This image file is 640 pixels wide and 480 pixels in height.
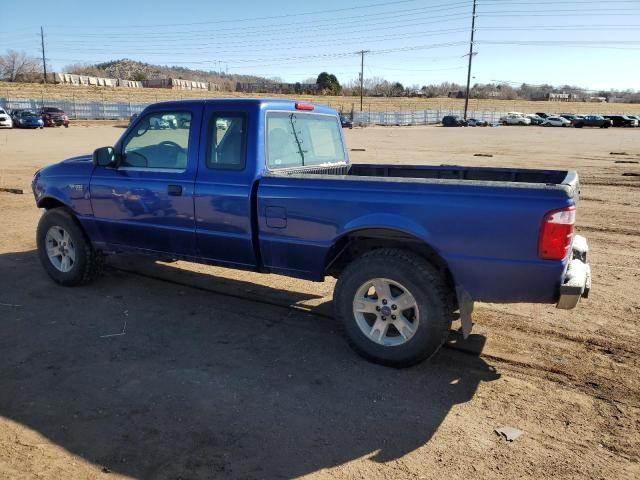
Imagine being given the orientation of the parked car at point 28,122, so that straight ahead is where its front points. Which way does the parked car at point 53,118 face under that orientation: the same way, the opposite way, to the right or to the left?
the same way

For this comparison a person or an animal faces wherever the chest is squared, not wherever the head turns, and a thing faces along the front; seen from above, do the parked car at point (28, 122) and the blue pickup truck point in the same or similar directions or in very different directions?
very different directions

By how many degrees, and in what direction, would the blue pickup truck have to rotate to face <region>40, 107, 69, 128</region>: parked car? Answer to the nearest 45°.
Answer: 0° — it already faces it

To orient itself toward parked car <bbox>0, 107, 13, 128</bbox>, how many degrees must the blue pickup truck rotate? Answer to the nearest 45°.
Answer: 0° — it already faces it

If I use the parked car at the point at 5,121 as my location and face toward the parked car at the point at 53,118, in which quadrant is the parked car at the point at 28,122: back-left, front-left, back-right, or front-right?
front-right

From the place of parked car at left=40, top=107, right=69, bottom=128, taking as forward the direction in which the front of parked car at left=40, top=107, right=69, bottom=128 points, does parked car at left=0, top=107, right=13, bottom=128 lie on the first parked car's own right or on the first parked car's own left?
on the first parked car's own right

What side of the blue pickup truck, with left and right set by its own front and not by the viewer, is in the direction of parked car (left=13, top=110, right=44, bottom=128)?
front

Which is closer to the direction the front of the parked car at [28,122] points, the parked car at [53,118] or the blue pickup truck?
the blue pickup truck

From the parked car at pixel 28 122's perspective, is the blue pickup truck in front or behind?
in front

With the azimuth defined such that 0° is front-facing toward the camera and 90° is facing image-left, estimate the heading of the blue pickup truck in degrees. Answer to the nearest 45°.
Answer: approximately 135°

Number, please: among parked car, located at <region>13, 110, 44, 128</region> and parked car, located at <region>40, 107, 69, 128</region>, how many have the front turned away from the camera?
0
